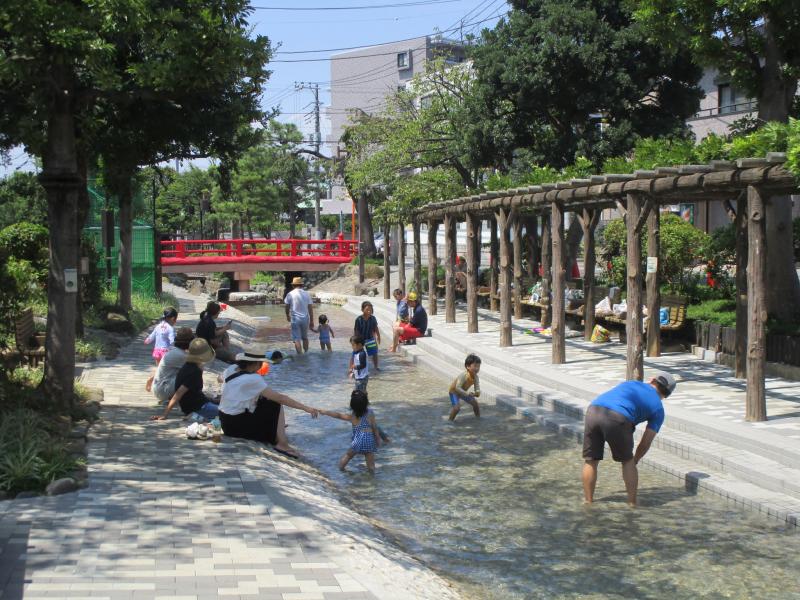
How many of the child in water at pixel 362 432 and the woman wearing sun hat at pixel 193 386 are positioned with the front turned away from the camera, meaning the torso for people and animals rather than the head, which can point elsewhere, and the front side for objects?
1

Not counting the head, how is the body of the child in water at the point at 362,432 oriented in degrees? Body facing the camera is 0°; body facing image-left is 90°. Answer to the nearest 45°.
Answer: approximately 180°

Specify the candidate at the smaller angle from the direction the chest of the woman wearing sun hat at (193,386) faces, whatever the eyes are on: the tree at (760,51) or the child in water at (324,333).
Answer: the tree

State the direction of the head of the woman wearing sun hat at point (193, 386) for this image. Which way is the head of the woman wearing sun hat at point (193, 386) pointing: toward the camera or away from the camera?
away from the camera

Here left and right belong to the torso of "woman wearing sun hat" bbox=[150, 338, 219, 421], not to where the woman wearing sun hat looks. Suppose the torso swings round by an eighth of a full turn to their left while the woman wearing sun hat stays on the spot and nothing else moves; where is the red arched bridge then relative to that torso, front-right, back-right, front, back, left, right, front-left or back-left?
front-left

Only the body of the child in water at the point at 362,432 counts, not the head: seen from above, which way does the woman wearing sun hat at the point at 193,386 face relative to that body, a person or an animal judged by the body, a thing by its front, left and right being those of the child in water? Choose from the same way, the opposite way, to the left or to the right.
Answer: to the right

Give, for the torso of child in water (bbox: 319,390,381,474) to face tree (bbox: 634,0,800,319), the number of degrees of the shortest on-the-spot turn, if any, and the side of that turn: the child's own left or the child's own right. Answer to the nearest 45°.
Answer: approximately 45° to the child's own right

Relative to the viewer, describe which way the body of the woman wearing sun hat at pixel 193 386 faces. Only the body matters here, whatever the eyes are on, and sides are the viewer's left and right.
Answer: facing to the right of the viewer

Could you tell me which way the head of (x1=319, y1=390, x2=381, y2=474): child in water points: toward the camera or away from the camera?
away from the camera

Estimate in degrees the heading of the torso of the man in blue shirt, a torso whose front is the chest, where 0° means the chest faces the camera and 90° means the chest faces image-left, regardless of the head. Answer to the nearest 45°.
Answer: approximately 225°

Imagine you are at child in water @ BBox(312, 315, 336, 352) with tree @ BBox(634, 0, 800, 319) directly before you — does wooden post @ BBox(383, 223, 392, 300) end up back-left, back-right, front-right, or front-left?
back-left
